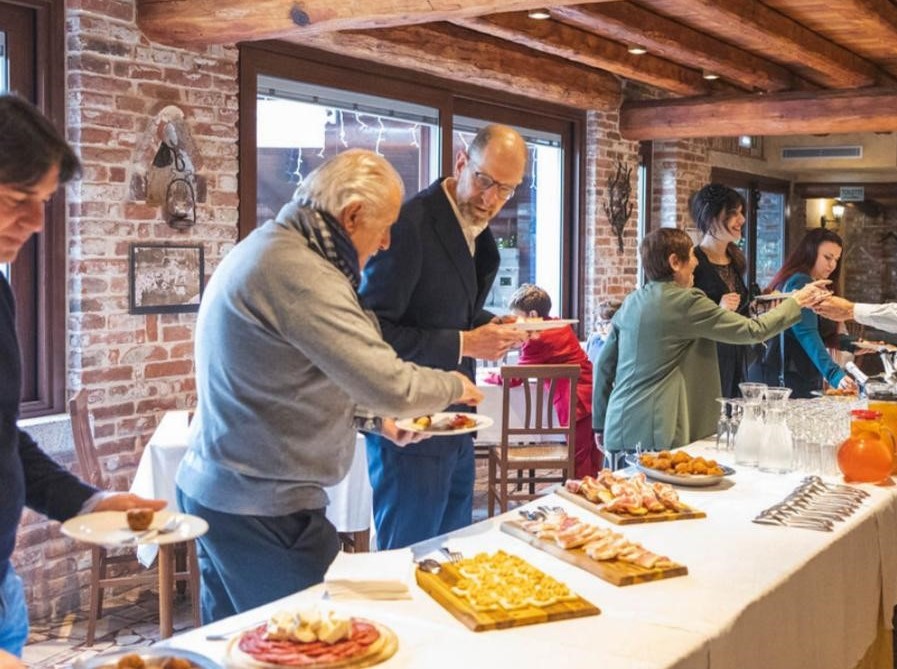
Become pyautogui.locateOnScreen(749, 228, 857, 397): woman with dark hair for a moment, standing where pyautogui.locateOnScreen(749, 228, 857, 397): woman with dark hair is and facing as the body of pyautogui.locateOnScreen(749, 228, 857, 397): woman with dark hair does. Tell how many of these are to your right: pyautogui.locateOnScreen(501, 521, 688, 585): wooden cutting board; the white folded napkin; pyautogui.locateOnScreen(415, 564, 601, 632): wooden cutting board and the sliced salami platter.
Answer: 4

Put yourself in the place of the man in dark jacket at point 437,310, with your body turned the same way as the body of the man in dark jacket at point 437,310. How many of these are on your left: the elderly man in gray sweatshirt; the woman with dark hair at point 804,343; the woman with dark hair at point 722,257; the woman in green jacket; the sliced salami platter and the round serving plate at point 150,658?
3

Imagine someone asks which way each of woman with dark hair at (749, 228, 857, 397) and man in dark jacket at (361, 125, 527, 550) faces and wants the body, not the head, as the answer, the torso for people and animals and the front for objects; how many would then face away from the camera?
0

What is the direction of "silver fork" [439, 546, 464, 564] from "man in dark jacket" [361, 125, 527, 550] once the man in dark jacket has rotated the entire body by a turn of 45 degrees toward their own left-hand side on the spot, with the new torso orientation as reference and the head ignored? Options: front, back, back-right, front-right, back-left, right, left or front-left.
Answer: right

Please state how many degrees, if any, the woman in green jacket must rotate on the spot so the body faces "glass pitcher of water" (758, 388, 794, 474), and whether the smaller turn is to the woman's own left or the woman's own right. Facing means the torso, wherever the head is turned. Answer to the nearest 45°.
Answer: approximately 90° to the woman's own right

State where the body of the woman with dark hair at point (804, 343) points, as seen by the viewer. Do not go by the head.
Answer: to the viewer's right

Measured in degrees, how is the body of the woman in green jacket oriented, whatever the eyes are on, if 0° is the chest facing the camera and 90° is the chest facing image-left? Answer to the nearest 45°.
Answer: approximately 225°

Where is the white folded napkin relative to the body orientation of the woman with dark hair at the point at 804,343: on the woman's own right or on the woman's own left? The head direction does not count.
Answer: on the woman's own right

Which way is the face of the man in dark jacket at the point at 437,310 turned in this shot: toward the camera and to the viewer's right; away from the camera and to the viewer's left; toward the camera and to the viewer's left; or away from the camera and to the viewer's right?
toward the camera and to the viewer's right

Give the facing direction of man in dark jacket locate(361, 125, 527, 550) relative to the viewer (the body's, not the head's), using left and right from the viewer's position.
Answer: facing the viewer and to the right of the viewer

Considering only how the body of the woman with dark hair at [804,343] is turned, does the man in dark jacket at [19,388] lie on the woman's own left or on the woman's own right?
on the woman's own right

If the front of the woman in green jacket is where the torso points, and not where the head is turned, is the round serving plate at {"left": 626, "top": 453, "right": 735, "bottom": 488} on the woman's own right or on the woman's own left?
on the woman's own right

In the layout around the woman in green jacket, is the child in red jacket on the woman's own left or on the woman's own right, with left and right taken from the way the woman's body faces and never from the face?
on the woman's own left
